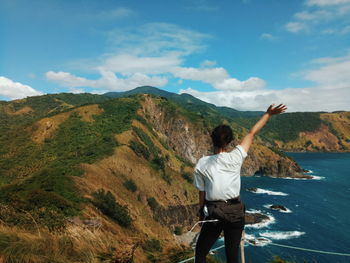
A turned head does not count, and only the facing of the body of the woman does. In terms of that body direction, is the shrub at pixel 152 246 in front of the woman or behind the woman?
in front

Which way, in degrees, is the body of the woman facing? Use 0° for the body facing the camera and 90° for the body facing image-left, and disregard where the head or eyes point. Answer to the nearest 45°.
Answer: approximately 180°

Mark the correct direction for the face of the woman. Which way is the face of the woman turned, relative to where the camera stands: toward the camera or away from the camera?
away from the camera

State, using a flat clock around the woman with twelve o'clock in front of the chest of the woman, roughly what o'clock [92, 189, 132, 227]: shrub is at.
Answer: The shrub is roughly at 11 o'clock from the woman.
